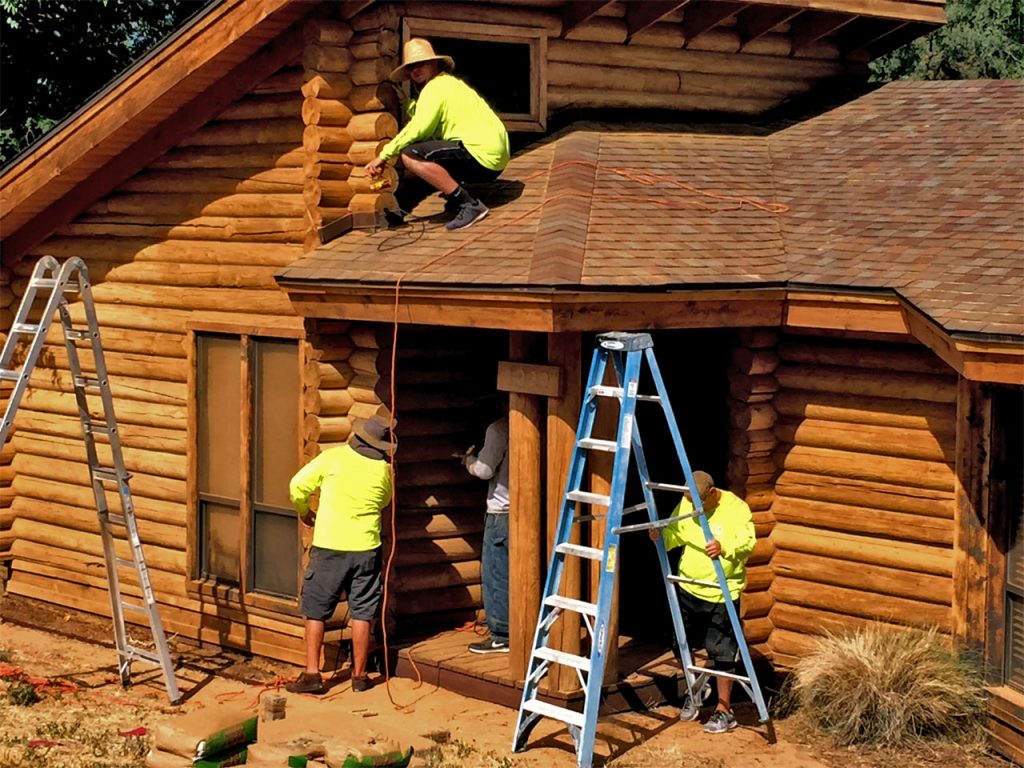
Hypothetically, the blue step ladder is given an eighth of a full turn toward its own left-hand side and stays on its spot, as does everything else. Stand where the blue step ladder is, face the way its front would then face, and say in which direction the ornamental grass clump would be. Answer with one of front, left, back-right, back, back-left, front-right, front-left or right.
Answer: left

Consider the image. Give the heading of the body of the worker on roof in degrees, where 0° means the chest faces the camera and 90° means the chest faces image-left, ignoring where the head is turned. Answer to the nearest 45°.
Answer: approximately 90°

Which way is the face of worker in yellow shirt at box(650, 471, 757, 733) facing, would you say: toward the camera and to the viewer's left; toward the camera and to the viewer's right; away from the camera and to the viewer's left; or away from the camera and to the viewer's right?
toward the camera and to the viewer's left

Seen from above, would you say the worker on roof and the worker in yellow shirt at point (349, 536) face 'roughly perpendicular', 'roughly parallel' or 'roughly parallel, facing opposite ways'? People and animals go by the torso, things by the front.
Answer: roughly perpendicular

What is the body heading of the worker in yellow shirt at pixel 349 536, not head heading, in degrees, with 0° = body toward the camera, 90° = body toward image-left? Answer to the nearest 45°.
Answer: approximately 180°

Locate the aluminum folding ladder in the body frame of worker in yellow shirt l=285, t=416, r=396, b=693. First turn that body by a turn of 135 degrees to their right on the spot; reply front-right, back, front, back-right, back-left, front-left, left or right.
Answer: back-right

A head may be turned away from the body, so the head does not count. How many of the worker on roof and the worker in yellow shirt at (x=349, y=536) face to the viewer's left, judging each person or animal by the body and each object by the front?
1

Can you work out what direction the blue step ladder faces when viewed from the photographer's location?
facing the viewer and to the left of the viewer

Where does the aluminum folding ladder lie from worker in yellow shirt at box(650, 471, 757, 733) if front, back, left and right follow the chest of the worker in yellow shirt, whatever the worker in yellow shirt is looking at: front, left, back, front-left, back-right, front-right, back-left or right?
front-right

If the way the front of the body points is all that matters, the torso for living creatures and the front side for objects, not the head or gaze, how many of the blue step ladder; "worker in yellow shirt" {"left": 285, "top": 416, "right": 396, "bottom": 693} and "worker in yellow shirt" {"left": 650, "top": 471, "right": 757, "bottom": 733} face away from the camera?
1
